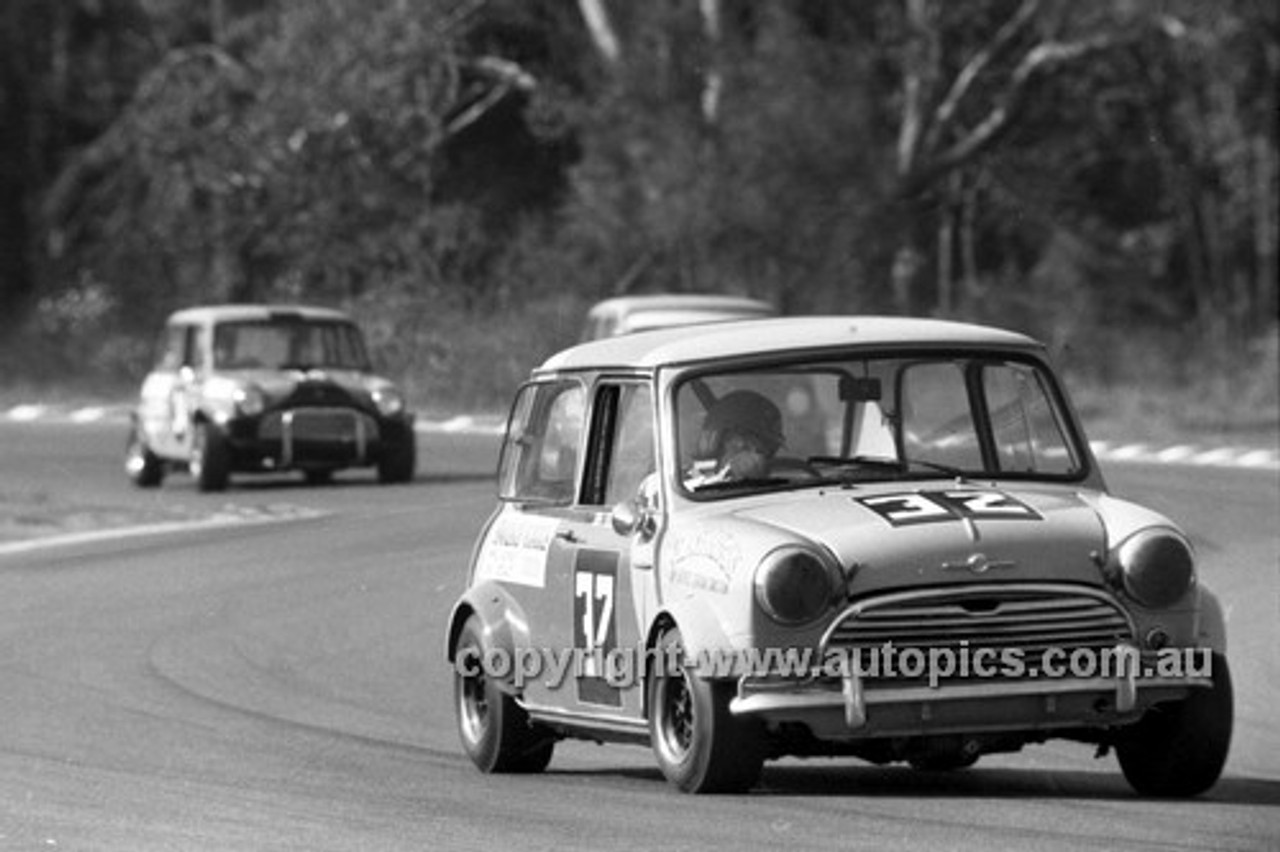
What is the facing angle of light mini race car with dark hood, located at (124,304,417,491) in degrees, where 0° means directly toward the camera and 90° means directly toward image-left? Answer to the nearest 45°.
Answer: approximately 315°

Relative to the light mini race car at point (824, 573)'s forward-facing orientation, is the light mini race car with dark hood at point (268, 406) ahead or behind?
behind

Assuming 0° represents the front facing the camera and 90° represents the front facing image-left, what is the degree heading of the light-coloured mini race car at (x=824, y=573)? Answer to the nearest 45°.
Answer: approximately 315°
